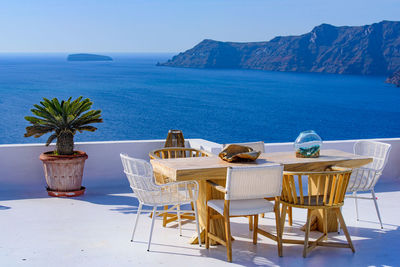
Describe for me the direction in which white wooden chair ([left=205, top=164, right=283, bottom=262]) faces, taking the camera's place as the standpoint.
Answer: facing away from the viewer and to the left of the viewer

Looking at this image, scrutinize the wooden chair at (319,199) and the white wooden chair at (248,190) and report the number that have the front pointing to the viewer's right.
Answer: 0

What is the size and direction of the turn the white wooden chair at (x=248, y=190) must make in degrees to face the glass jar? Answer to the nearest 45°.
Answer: approximately 90° to its right

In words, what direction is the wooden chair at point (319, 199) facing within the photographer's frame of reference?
facing away from the viewer and to the left of the viewer

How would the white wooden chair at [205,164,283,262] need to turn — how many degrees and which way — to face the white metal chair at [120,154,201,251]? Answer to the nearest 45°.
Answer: approximately 45° to its left

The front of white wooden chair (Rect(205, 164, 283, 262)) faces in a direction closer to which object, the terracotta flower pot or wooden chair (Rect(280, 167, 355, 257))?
the terracotta flower pot

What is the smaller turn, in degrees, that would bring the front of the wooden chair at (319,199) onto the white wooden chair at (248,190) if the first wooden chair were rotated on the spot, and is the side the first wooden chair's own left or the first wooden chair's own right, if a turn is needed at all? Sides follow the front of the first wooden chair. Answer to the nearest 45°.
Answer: approximately 90° to the first wooden chair's own left

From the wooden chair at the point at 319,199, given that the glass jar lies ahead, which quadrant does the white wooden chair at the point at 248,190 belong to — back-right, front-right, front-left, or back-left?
back-left

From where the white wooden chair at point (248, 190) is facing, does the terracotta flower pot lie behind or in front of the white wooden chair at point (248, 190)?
in front

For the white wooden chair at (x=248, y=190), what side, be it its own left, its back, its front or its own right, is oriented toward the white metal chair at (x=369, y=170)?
right
